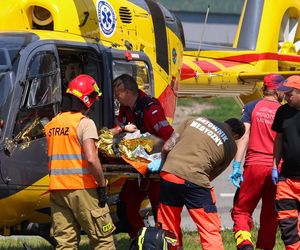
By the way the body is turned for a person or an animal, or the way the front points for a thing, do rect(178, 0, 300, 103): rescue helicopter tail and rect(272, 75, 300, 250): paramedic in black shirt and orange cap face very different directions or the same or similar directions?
same or similar directions

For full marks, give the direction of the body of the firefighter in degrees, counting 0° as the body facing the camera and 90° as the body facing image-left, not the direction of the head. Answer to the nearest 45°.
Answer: approximately 225°

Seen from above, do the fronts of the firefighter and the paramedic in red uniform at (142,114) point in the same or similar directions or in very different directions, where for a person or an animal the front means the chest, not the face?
very different directions

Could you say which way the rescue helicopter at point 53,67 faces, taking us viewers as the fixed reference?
facing the viewer and to the left of the viewer

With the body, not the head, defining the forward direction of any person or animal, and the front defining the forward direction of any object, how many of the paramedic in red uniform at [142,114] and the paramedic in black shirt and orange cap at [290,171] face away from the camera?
0

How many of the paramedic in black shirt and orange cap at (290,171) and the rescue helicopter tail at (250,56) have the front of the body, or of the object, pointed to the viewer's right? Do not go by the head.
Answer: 0

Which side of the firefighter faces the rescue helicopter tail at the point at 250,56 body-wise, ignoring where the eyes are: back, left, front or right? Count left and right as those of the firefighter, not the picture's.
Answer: front

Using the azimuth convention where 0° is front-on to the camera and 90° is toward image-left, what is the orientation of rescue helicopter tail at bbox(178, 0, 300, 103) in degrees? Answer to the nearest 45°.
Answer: approximately 45°

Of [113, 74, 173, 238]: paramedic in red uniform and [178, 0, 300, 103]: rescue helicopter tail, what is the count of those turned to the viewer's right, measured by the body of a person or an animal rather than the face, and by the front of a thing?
0
